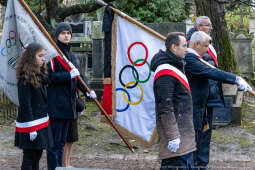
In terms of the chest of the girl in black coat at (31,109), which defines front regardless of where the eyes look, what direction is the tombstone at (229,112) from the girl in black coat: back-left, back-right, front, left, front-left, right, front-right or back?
front-left
